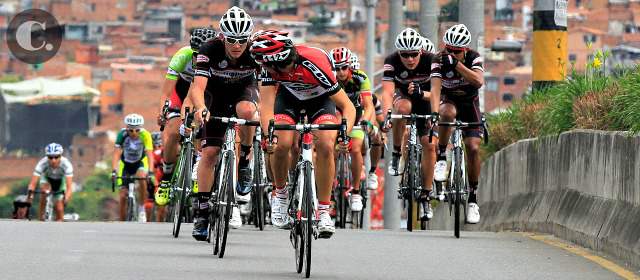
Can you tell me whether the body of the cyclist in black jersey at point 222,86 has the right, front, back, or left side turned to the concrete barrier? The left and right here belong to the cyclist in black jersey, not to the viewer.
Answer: left

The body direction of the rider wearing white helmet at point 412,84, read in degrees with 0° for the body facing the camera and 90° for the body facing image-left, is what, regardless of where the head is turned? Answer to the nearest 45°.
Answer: approximately 0°

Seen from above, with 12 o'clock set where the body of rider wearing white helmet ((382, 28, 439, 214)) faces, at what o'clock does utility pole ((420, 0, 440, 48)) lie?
The utility pole is roughly at 6 o'clock from the rider wearing white helmet.

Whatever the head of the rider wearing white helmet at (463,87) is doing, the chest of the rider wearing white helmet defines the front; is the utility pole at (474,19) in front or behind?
behind
